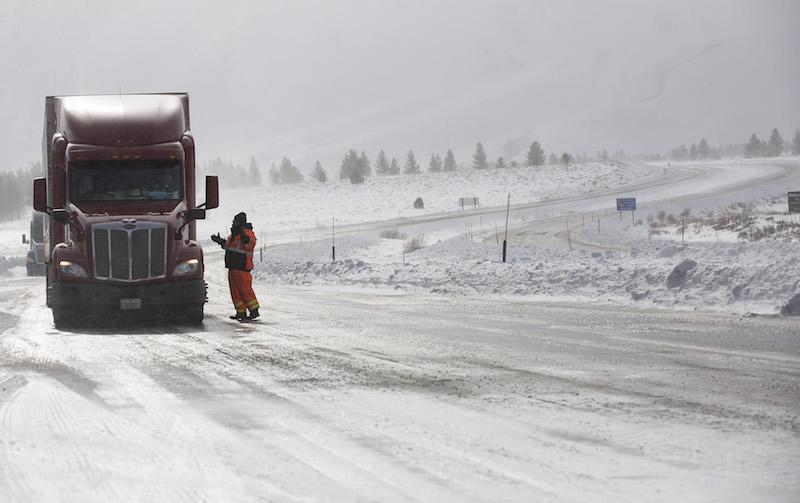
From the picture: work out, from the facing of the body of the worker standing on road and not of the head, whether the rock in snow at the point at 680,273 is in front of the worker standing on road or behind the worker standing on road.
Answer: behind

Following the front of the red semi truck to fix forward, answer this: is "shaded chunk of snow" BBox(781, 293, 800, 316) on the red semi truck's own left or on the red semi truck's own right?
on the red semi truck's own left

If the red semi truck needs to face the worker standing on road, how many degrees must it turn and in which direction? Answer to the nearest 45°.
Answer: approximately 90° to its left

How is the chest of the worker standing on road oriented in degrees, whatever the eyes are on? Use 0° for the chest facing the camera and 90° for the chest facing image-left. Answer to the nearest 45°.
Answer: approximately 45°

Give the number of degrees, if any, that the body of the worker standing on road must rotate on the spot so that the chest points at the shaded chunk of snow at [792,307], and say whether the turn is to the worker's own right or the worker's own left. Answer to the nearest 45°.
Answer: approximately 135° to the worker's own left

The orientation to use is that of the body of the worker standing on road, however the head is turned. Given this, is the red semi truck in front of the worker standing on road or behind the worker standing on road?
in front

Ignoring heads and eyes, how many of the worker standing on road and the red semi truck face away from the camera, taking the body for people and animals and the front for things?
0

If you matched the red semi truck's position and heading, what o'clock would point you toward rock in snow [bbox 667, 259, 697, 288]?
The rock in snow is roughly at 9 o'clock from the red semi truck.
